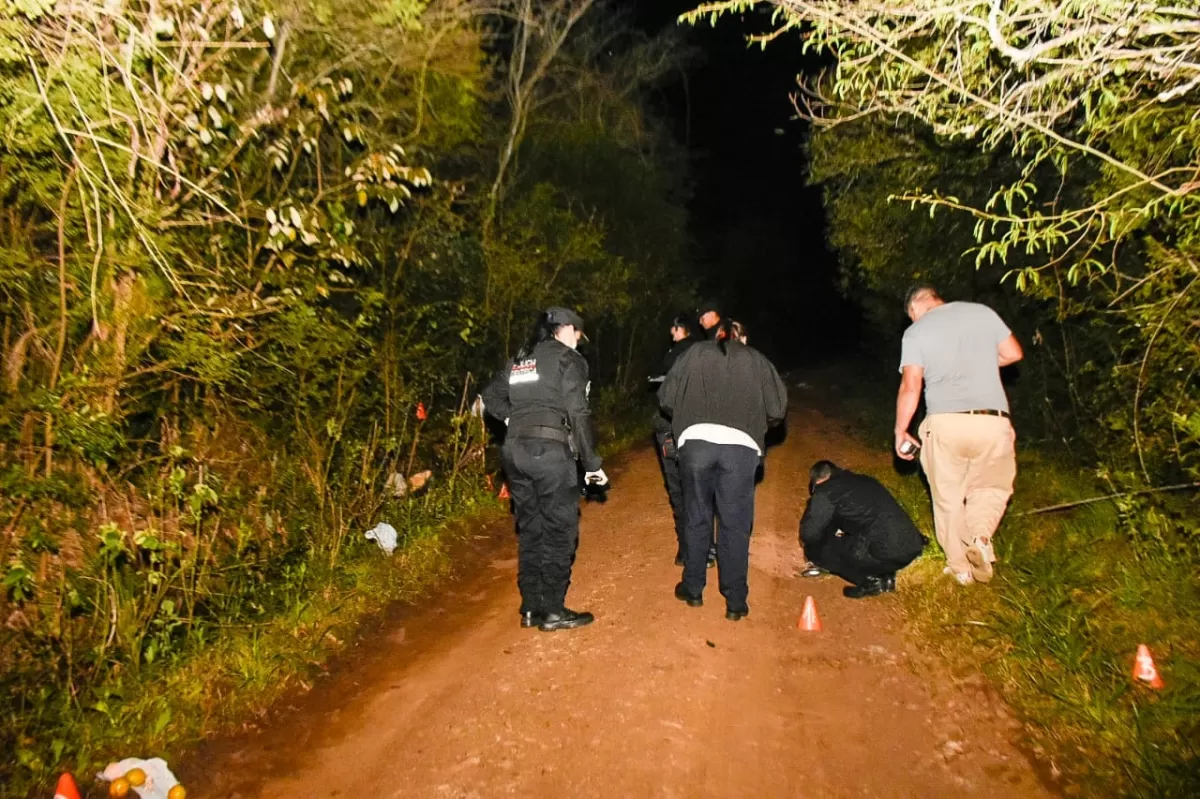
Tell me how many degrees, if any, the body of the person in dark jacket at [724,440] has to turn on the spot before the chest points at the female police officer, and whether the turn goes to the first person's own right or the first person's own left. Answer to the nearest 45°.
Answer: approximately 90° to the first person's own left

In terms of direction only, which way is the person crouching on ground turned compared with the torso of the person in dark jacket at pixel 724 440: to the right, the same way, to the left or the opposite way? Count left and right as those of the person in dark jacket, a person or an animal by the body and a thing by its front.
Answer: to the left

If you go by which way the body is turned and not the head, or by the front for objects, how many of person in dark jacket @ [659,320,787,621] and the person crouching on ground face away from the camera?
1

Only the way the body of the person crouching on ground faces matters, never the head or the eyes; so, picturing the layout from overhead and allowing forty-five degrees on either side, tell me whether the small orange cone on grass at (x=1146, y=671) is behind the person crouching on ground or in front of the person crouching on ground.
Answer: behind

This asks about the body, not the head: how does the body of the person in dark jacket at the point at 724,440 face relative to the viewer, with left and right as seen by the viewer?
facing away from the viewer

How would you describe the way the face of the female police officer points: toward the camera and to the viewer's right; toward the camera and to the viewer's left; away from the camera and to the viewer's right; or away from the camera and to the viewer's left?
away from the camera and to the viewer's right

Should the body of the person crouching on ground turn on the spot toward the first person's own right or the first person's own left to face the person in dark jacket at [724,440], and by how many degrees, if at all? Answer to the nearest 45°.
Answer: approximately 45° to the first person's own left

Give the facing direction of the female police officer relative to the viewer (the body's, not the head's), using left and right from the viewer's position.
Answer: facing away from the viewer and to the right of the viewer

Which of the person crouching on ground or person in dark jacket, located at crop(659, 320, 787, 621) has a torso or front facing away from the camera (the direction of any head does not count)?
the person in dark jacket

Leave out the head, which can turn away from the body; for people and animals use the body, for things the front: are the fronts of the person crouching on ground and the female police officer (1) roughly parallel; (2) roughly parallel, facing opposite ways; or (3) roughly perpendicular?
roughly perpendicular

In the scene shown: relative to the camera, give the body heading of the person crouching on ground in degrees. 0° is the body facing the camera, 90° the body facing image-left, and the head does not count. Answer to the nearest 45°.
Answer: approximately 90°
